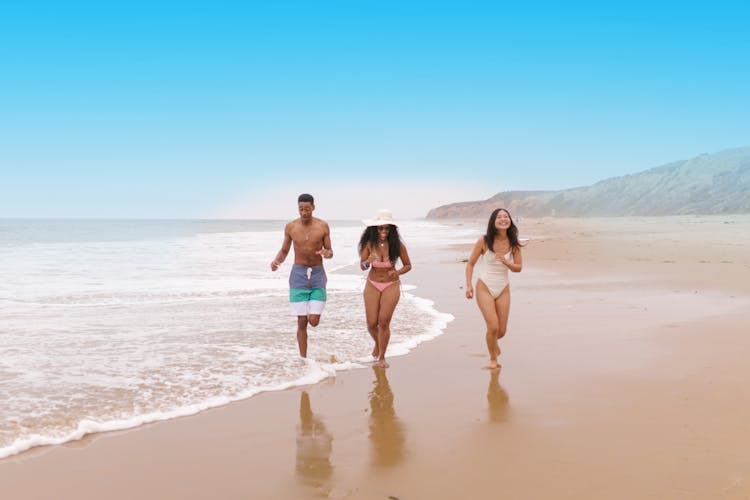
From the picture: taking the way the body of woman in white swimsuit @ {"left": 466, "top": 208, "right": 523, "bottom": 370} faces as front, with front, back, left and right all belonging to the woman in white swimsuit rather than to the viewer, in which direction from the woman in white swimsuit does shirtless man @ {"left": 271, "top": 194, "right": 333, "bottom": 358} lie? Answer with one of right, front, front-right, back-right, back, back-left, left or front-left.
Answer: right

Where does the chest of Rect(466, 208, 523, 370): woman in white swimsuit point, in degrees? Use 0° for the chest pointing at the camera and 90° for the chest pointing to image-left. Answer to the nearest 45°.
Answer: approximately 0°

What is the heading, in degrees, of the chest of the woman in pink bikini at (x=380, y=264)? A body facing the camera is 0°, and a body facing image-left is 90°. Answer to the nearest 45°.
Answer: approximately 0°

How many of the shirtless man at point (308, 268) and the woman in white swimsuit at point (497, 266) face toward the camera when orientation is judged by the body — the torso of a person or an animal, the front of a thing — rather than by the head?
2

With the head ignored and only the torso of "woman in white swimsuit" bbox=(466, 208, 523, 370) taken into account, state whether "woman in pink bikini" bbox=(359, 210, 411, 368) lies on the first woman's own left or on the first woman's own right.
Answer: on the first woman's own right

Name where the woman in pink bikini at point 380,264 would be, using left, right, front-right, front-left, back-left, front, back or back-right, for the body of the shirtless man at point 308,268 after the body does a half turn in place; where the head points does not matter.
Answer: right

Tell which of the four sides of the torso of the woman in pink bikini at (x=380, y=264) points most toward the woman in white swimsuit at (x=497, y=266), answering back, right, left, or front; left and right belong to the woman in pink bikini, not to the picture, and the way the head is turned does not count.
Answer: left
